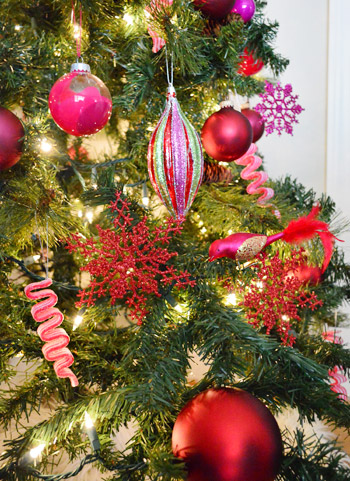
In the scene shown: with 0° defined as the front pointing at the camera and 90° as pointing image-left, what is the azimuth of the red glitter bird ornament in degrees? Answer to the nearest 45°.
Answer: approximately 90°
